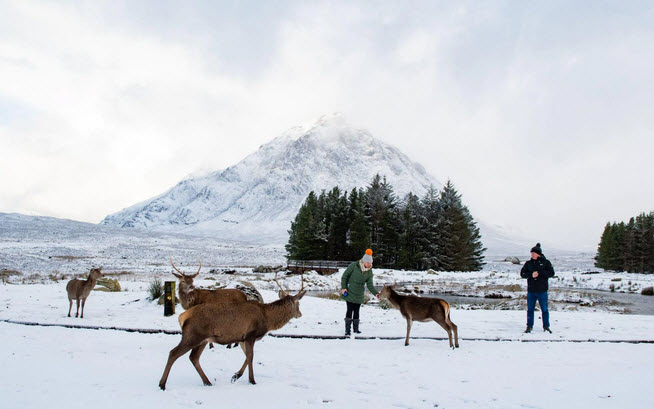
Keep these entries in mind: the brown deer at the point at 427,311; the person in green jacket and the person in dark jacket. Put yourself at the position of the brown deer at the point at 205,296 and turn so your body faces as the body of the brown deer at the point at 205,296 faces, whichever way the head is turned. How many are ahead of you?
0

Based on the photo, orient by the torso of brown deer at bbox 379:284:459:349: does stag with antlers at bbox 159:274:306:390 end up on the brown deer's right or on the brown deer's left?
on the brown deer's left

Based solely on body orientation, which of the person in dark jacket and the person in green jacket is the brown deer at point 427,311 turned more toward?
the person in green jacket

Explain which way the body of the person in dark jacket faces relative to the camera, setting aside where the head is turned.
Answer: toward the camera

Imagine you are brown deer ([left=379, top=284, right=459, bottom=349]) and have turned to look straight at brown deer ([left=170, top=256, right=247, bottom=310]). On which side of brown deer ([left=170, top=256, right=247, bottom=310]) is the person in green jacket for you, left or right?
right

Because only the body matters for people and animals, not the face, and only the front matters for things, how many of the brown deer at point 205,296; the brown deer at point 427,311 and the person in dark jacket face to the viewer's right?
0

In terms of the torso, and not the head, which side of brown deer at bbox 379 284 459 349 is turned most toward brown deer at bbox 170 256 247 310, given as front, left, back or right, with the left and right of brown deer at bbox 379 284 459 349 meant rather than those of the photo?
front

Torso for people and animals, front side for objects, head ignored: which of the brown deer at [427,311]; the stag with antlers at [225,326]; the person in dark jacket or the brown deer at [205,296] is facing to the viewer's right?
the stag with antlers

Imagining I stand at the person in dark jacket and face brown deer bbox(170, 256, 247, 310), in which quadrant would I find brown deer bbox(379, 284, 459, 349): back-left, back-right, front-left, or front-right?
front-left

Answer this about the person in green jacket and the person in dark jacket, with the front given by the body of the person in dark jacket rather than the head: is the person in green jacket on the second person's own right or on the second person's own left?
on the second person's own right

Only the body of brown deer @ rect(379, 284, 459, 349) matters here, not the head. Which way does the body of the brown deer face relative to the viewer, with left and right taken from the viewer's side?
facing to the left of the viewer

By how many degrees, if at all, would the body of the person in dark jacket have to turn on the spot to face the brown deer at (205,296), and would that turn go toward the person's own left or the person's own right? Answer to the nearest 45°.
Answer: approximately 45° to the person's own right

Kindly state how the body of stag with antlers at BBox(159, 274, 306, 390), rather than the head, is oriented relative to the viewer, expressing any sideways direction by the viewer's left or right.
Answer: facing to the right of the viewer

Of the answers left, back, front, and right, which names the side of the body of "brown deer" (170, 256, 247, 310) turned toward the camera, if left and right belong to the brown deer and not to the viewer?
left

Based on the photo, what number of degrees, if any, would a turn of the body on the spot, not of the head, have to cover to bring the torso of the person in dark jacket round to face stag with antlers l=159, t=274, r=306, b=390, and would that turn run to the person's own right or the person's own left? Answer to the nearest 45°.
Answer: approximately 45° to the person's own right

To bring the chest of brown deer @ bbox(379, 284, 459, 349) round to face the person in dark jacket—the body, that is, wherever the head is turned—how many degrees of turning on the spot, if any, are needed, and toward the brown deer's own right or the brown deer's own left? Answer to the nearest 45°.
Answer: approximately 135° to the brown deer's own right

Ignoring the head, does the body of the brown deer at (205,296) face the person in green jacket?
no

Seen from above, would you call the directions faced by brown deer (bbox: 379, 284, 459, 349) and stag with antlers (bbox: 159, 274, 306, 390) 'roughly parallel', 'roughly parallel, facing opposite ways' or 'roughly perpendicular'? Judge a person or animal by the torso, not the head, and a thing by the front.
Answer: roughly parallel, facing opposite ways

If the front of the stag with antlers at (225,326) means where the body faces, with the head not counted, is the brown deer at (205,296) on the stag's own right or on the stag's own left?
on the stag's own left

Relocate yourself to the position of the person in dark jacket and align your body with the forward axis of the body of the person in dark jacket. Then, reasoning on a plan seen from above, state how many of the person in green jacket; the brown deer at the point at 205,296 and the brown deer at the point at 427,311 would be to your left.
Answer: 0
